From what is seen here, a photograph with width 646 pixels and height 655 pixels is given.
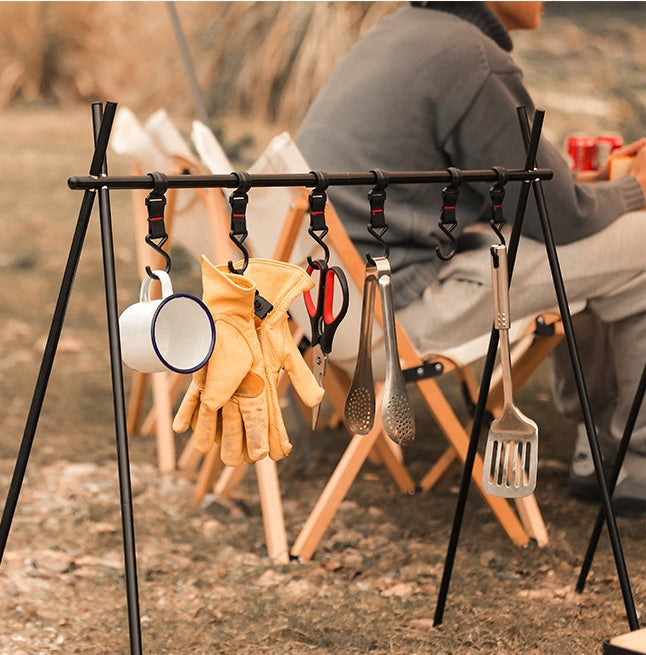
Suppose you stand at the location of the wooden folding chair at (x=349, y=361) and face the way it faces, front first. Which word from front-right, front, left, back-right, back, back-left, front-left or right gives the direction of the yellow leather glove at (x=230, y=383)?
right

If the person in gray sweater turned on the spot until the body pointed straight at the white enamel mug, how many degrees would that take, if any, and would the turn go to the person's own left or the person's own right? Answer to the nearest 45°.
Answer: approximately 90° to the person's own right

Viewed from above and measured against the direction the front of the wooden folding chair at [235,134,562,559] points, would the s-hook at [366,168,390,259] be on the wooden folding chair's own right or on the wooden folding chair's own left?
on the wooden folding chair's own right

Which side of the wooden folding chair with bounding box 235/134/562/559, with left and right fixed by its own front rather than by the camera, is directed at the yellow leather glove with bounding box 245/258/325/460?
right

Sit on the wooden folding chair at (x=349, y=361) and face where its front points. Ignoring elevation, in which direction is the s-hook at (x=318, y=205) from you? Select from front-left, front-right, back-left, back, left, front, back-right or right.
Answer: right

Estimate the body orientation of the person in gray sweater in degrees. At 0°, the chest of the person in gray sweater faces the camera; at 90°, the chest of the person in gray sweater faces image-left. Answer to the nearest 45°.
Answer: approximately 270°

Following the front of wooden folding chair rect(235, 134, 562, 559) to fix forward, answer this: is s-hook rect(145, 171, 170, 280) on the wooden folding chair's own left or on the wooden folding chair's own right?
on the wooden folding chair's own right

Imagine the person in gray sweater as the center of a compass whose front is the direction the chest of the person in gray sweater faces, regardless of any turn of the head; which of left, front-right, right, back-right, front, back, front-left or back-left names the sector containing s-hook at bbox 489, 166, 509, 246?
right

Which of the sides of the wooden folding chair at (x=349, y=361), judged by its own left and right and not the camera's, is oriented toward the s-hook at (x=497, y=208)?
right

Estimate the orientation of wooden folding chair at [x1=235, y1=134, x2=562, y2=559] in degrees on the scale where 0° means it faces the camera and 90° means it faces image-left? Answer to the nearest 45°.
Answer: approximately 270°
